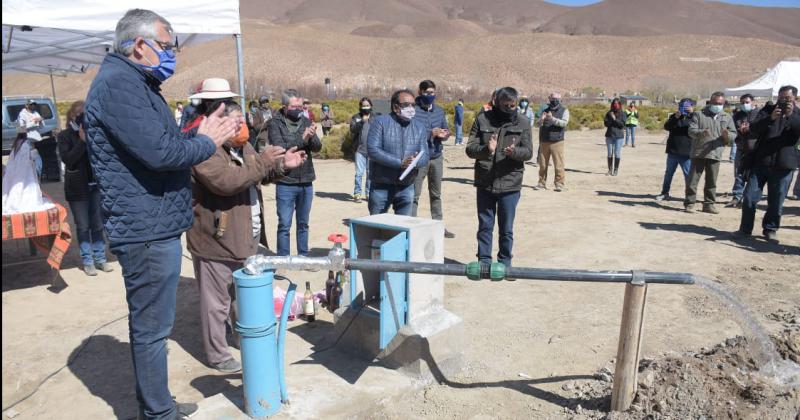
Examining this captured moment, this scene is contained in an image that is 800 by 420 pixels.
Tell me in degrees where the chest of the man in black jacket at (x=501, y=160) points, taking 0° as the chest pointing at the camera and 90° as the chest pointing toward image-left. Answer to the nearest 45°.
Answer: approximately 0°

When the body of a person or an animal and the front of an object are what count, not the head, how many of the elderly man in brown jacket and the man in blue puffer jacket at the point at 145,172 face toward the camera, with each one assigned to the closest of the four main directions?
0

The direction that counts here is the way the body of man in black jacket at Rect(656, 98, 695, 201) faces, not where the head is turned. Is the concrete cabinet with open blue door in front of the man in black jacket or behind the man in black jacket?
in front

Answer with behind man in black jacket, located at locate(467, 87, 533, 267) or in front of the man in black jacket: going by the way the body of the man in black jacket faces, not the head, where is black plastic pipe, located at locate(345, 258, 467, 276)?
in front

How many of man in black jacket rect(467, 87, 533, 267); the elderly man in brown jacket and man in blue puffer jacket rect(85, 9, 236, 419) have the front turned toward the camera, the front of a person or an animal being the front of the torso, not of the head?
1

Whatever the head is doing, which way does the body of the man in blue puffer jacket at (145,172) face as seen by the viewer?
to the viewer's right

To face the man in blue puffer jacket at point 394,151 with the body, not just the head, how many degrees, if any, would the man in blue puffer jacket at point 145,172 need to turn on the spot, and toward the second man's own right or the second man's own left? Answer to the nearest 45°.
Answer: approximately 45° to the second man's own left

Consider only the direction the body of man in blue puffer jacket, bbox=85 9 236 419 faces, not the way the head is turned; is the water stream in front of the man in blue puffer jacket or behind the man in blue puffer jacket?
in front

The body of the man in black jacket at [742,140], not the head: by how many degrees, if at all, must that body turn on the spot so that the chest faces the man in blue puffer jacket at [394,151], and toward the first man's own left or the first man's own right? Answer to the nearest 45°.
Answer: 0° — they already face them

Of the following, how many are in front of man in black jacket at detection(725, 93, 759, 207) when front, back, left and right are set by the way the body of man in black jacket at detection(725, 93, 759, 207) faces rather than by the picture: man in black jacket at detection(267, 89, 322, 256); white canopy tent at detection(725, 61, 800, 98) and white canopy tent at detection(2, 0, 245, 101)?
2

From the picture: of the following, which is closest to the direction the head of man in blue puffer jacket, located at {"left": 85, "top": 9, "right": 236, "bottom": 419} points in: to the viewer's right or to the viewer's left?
to the viewer's right

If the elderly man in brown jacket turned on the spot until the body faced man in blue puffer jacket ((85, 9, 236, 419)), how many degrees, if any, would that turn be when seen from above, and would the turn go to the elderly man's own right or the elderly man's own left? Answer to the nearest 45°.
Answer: approximately 90° to the elderly man's own right

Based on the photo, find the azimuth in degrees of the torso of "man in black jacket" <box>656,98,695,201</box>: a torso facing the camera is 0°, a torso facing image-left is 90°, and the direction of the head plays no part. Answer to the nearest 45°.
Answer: approximately 45°

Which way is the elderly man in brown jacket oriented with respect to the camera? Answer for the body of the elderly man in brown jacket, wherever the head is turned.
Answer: to the viewer's right

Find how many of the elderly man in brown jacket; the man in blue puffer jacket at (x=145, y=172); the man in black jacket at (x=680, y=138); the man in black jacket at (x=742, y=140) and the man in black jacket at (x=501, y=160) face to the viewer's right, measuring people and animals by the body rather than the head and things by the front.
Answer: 2
